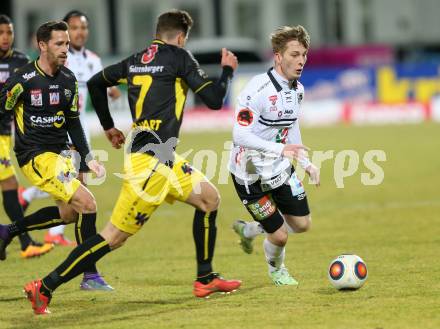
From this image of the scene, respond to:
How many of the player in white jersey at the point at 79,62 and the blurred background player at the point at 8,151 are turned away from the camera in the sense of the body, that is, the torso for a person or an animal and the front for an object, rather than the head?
0

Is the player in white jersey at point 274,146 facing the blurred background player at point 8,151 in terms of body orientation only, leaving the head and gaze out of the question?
no

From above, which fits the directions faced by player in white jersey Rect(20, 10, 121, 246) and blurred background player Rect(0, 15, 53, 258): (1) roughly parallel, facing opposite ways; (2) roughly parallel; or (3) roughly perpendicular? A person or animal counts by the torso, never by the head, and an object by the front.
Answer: roughly parallel

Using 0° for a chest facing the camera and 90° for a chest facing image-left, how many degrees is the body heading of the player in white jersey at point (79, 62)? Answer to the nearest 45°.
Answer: approximately 315°

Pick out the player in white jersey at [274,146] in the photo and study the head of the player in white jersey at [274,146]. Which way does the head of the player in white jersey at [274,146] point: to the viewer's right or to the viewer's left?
to the viewer's right

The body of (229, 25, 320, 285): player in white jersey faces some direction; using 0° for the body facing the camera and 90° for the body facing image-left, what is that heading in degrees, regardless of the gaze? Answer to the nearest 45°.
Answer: approximately 315°

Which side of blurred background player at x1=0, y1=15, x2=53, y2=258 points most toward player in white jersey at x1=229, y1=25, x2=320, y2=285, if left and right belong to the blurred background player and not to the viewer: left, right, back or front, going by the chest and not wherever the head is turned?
front

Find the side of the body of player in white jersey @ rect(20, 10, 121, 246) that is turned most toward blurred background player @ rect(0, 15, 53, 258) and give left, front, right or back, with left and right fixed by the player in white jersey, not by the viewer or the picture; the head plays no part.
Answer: right

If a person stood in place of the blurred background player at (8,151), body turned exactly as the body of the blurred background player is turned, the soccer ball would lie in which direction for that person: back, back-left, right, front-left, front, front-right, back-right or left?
front

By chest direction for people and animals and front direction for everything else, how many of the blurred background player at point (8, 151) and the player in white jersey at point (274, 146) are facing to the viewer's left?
0

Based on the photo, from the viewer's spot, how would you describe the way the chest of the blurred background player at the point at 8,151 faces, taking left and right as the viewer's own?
facing the viewer and to the right of the viewer

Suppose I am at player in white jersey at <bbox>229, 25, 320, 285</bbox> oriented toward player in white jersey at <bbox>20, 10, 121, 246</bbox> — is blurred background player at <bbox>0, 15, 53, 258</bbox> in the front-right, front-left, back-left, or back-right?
front-left

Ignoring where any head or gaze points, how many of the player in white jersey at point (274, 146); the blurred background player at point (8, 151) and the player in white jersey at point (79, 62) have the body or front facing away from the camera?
0

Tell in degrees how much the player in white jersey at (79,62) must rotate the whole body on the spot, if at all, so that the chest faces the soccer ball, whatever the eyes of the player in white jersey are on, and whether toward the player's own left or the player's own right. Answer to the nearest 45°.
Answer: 0° — they already face it

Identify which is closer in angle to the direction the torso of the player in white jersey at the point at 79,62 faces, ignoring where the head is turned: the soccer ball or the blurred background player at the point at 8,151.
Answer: the soccer ball

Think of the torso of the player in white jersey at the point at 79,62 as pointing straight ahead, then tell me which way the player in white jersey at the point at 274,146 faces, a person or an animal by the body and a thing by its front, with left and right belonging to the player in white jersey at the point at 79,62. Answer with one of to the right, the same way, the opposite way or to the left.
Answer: the same way
